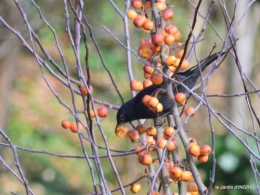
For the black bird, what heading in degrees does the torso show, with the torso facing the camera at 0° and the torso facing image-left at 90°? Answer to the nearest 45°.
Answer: approximately 90°
